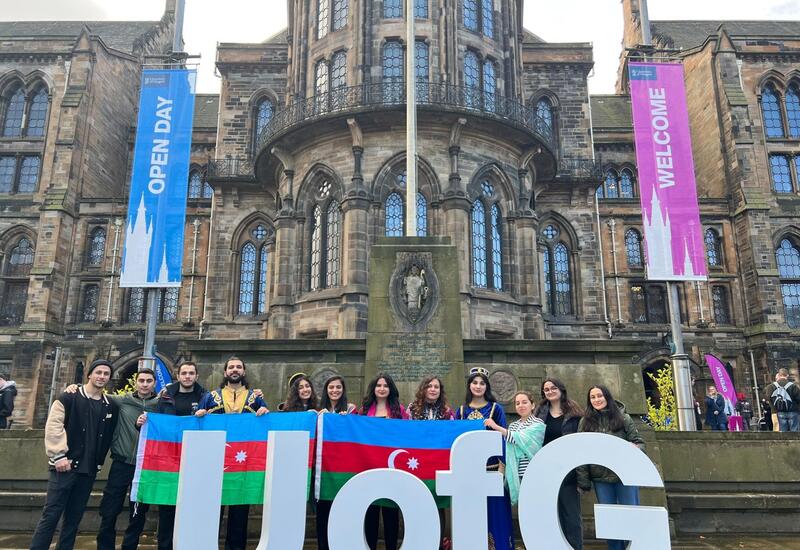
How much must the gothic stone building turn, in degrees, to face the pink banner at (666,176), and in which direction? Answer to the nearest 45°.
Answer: approximately 45° to its left

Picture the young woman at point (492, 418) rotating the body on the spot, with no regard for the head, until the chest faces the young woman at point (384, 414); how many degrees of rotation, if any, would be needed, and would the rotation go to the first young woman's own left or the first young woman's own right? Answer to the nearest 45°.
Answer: approximately 90° to the first young woman's own right

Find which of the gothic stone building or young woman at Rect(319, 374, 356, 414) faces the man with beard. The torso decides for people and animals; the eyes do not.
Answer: the gothic stone building

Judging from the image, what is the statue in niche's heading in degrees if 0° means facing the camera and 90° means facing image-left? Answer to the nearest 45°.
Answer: approximately 0°

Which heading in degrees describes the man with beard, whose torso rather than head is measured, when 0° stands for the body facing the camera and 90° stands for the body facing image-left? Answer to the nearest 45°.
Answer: approximately 0°

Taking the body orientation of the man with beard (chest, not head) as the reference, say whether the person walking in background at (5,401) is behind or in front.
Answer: behind

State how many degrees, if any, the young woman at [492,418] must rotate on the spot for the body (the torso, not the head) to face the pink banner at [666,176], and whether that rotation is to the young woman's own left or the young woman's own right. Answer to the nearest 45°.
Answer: approximately 135° to the young woman's own left

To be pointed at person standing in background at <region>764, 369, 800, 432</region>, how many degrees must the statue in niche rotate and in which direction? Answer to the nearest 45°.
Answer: approximately 90° to its left

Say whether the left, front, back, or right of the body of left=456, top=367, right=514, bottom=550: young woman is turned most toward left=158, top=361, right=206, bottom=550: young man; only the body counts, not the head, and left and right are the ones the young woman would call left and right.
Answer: right

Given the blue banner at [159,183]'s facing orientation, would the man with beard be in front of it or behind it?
in front

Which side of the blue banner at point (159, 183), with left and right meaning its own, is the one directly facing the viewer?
front
